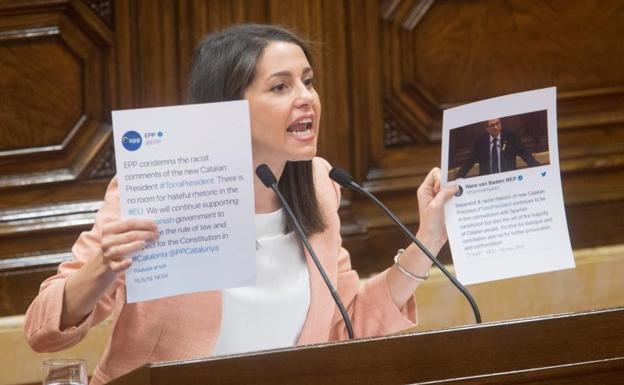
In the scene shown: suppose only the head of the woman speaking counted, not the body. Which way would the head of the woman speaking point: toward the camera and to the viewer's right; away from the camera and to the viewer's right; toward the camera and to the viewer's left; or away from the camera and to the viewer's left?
toward the camera and to the viewer's right

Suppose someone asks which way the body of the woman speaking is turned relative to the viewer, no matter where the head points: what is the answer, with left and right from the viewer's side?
facing the viewer and to the right of the viewer
